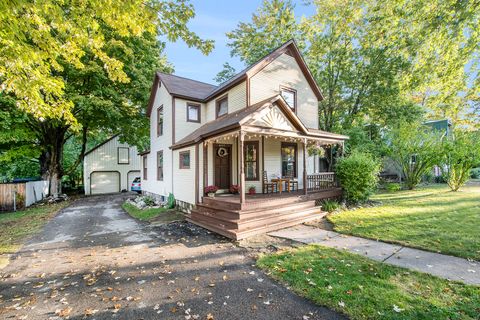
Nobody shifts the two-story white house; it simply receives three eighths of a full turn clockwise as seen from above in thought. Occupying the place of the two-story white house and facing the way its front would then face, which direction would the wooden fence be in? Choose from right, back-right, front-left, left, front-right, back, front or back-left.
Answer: front

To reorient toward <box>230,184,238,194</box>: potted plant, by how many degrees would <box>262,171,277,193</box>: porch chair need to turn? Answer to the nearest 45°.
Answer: approximately 135° to its right

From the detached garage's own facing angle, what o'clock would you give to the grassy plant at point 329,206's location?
The grassy plant is roughly at 11 o'clock from the detached garage.

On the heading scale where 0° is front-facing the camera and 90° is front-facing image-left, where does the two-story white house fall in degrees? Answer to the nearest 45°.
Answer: approximately 315°

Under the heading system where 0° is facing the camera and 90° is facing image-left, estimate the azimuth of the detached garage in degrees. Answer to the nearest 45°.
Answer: approximately 0°

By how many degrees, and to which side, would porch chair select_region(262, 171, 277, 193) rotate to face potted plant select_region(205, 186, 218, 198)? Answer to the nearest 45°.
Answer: approximately 135° to its right
